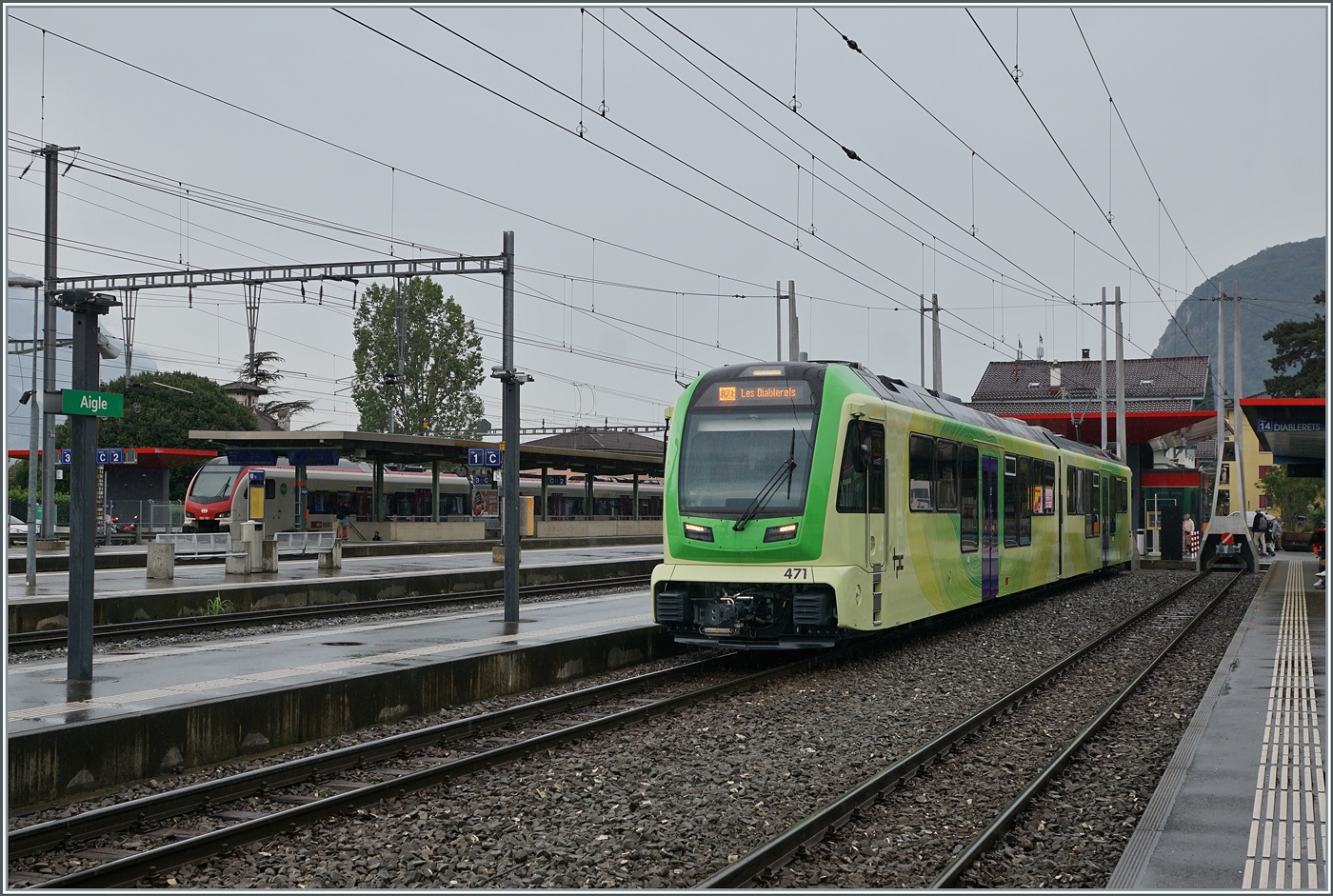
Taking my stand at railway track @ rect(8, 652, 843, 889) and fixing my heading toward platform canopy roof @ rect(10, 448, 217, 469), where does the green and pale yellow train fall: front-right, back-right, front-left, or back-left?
front-right

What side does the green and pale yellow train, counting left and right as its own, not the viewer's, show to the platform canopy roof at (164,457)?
right

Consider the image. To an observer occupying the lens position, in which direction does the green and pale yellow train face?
facing the viewer and to the left of the viewer

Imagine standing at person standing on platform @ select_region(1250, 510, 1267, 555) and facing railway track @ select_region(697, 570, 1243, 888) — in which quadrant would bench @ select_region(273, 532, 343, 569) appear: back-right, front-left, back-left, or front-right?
front-right

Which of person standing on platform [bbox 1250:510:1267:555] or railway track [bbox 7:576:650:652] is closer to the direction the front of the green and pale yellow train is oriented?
the railway track

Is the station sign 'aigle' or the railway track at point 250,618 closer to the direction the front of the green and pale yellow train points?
the station sign 'aigle'

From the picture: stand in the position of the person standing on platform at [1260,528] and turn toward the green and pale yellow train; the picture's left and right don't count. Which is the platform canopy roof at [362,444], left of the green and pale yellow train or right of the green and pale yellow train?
right

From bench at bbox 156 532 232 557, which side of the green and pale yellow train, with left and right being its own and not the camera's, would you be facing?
right

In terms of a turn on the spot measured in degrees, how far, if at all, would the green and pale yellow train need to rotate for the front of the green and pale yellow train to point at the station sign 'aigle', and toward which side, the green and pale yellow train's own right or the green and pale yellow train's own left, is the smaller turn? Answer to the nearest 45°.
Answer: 0° — it already faces it

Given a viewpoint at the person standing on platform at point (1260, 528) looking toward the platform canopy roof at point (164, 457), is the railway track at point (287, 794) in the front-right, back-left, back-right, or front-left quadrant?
front-left
